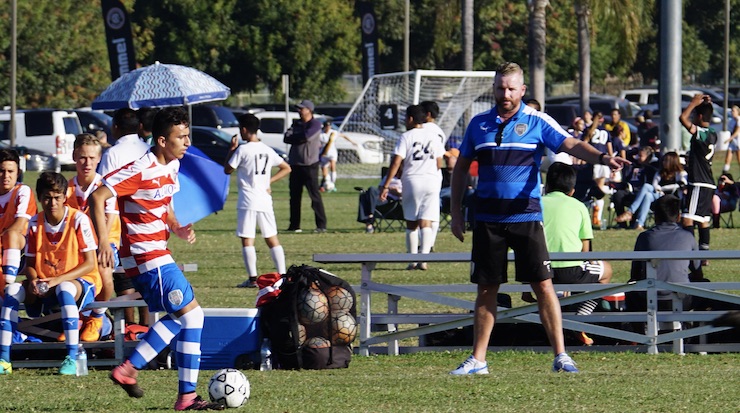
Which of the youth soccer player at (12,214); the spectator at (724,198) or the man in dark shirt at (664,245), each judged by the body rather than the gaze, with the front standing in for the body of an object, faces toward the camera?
the youth soccer player

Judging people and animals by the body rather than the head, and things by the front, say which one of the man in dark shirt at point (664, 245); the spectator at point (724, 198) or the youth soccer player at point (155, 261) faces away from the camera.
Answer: the man in dark shirt

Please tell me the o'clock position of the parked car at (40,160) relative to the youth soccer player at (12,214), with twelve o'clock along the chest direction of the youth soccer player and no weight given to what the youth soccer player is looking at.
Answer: The parked car is roughly at 6 o'clock from the youth soccer player.

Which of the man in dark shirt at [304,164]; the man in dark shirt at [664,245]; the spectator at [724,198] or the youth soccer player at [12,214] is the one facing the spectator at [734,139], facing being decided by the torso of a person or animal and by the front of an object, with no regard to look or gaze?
the man in dark shirt at [664,245]

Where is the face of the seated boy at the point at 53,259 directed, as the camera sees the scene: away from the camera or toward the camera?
toward the camera

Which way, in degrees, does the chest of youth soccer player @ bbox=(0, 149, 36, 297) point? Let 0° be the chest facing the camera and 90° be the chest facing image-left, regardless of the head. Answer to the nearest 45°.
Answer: approximately 0°

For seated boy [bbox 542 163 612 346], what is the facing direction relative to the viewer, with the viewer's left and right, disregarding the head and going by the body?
facing away from the viewer and to the right of the viewer

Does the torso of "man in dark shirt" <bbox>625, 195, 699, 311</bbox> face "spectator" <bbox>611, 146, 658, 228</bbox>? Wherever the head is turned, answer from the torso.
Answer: yes

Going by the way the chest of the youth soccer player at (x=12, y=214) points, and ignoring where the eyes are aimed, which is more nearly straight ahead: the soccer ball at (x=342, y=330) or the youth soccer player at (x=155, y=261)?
the youth soccer player

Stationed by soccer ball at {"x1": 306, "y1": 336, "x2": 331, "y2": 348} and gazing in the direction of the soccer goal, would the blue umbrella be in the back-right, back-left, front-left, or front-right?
front-left

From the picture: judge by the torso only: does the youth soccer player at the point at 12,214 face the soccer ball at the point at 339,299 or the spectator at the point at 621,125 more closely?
the soccer ball

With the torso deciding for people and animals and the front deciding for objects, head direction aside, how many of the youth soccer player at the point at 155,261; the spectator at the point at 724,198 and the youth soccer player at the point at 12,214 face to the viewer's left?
1

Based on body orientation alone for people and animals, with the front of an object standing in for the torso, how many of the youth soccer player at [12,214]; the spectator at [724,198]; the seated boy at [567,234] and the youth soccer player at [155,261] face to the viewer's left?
1

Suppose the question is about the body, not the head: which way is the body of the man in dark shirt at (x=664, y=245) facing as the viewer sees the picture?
away from the camera

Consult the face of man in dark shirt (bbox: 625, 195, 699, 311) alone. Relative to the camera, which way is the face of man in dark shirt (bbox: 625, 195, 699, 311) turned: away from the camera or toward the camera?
away from the camera

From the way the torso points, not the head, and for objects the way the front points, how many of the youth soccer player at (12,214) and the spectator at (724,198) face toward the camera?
1

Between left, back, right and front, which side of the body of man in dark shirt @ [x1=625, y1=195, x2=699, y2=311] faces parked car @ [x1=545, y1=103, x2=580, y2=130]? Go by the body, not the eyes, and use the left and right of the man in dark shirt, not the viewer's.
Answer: front
